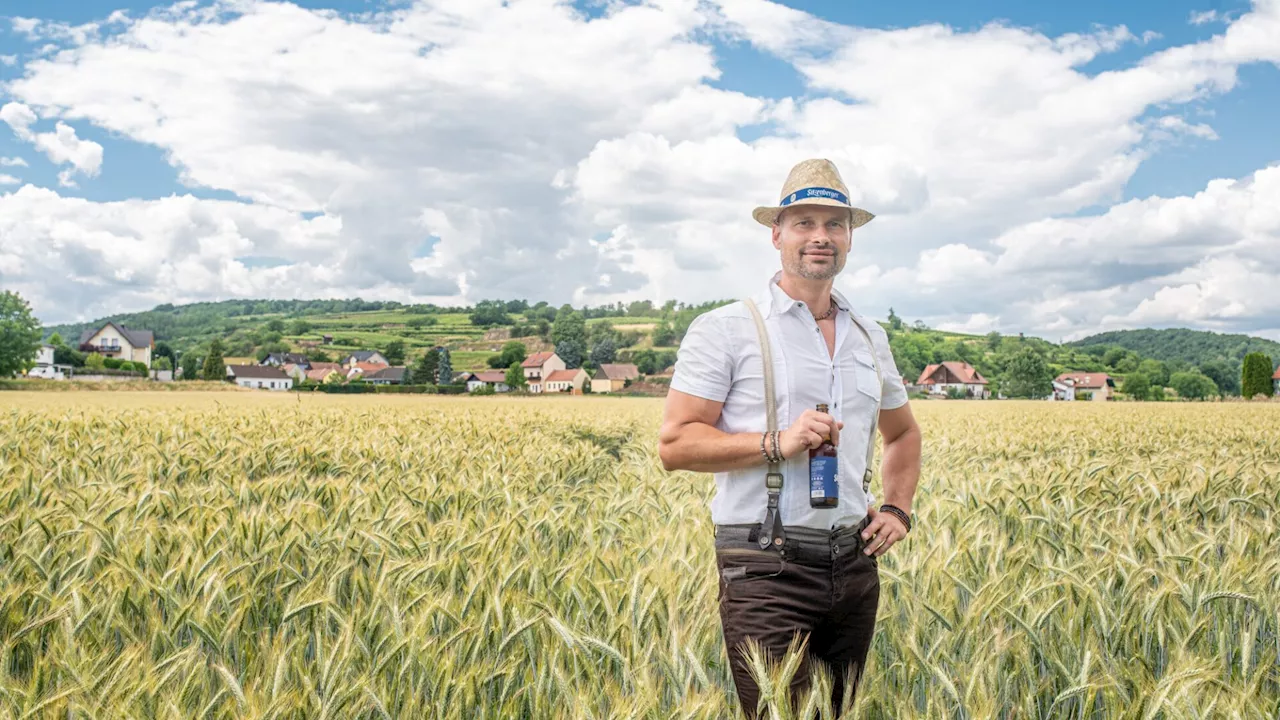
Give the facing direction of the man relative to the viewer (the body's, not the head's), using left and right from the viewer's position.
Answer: facing the viewer and to the right of the viewer
